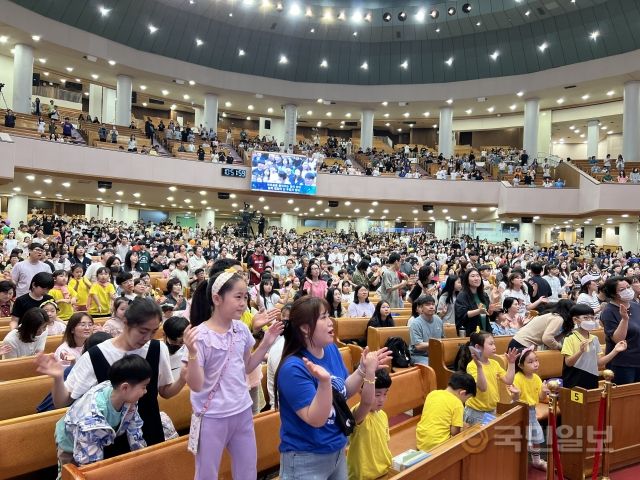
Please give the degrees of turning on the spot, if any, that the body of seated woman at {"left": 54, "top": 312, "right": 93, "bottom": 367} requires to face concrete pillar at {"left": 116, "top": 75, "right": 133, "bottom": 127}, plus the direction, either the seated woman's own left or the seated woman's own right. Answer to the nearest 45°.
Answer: approximately 135° to the seated woman's own left

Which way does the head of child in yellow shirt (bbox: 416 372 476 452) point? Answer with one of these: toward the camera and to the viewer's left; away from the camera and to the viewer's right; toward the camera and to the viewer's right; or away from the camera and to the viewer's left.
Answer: away from the camera and to the viewer's right

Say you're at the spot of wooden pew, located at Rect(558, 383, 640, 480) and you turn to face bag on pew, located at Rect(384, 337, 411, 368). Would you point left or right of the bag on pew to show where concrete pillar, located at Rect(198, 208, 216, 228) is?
right

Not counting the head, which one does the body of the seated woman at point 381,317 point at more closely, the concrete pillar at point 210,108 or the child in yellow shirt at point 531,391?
the child in yellow shirt

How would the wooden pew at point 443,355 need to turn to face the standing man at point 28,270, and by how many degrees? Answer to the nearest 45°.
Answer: approximately 135° to its right

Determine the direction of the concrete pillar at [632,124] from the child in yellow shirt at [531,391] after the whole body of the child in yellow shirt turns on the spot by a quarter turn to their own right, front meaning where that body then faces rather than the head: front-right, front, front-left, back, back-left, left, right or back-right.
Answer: back-right

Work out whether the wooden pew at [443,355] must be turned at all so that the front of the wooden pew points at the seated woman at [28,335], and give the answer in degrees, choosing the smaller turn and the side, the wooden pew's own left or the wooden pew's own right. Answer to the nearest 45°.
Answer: approximately 90° to the wooden pew's own right

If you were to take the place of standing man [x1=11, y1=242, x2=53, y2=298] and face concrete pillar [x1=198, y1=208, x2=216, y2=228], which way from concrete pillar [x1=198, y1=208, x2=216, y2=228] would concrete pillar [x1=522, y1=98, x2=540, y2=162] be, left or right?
right

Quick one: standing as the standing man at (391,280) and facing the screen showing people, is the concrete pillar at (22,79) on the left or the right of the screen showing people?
left

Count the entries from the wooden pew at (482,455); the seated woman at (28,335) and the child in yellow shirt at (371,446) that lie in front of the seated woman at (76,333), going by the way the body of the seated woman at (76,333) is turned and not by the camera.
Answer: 2
